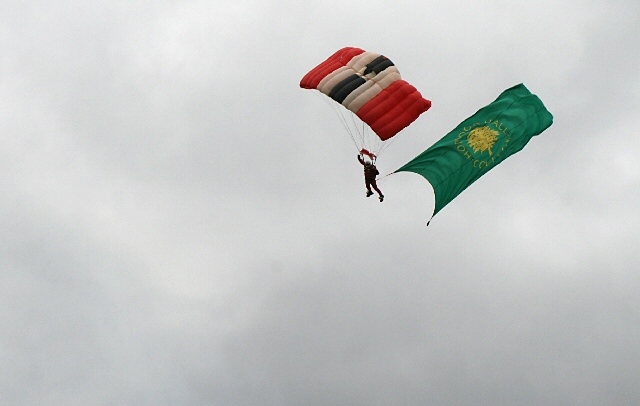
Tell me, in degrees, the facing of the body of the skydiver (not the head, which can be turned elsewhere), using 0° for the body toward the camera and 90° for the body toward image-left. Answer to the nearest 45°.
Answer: approximately 45°

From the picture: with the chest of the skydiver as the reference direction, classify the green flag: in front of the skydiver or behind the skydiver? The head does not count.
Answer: behind
